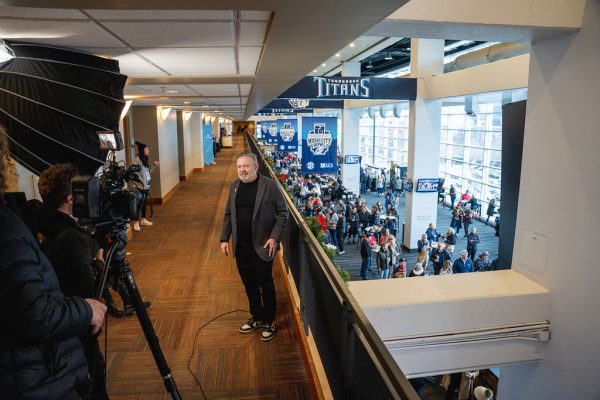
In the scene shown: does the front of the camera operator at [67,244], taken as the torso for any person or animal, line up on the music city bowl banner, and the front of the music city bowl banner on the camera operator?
yes

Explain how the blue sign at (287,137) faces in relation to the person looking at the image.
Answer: facing the viewer

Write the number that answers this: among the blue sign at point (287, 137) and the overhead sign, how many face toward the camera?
2

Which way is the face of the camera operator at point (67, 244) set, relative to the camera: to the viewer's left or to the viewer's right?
to the viewer's right

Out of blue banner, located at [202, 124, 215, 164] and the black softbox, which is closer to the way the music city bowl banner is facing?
the black softbox

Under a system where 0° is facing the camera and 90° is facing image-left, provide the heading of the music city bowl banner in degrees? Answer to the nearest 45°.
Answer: approximately 0°

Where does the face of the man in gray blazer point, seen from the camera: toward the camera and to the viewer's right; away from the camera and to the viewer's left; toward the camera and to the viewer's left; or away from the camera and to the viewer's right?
toward the camera and to the viewer's left

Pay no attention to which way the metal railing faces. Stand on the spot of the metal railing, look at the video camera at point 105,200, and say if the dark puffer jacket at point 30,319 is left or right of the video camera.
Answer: left

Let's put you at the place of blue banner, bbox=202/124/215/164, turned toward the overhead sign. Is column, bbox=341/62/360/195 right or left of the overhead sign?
left

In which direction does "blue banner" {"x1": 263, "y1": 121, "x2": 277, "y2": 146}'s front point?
toward the camera

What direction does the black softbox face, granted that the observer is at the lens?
facing away from the viewer and to the right of the viewer

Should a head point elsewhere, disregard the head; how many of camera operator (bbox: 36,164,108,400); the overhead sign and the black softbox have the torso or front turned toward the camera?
1

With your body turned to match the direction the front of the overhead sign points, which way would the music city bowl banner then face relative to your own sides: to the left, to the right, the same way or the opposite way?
the same way

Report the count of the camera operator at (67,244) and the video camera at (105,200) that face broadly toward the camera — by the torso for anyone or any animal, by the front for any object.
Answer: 0

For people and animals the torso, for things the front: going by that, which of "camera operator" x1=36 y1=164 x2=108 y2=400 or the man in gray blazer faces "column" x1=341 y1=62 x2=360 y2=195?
the camera operator

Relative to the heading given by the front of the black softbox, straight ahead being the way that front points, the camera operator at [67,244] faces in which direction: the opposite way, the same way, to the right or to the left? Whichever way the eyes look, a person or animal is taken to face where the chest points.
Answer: the same way

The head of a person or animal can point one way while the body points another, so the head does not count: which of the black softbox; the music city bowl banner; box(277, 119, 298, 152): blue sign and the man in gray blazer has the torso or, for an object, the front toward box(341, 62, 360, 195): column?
the black softbox
